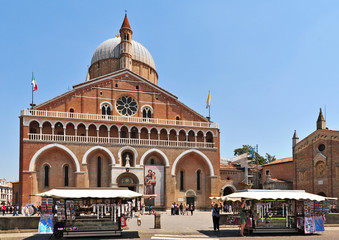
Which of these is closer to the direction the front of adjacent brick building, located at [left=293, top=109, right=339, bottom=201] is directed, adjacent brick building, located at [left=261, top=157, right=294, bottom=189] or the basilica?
the basilica

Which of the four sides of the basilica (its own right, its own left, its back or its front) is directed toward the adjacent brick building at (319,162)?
left

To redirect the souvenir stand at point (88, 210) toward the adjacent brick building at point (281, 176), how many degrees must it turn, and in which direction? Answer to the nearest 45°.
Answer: approximately 135° to its left

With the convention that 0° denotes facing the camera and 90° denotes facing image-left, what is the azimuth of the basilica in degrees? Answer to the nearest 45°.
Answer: approximately 0°

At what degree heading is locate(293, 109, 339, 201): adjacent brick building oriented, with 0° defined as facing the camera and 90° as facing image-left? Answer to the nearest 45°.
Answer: approximately 45°

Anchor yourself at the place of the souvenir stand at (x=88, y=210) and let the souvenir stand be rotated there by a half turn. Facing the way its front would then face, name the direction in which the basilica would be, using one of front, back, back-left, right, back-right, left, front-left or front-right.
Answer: front

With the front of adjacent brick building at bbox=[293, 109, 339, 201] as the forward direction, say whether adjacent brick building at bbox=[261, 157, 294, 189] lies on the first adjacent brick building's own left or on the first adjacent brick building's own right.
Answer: on the first adjacent brick building's own right

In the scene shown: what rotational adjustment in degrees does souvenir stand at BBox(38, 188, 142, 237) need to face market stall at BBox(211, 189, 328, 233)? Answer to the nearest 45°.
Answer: approximately 90° to its left

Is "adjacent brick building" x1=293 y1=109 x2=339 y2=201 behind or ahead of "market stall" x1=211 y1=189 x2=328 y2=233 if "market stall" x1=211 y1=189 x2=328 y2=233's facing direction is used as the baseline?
behind

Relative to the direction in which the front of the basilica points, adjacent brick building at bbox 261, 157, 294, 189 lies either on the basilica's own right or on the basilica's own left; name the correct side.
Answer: on the basilica's own left
